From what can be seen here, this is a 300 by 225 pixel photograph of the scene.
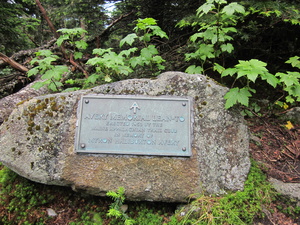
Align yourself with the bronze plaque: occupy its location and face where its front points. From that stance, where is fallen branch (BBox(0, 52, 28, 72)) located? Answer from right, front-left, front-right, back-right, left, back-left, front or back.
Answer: back-right

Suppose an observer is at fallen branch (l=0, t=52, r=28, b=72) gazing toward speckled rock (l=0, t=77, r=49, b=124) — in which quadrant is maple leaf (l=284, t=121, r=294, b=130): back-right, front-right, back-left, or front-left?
front-left

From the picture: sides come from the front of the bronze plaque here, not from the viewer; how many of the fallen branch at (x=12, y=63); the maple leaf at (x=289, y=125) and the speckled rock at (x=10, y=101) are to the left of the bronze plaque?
1

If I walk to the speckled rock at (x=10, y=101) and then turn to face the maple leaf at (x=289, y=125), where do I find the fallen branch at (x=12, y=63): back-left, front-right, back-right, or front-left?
back-left

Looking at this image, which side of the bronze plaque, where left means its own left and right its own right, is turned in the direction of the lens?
front

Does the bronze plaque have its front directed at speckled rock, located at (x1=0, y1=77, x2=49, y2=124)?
no

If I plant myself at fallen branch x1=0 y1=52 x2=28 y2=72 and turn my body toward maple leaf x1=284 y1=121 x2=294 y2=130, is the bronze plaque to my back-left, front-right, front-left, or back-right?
front-right

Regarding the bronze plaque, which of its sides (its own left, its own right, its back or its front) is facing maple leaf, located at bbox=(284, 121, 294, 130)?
left
